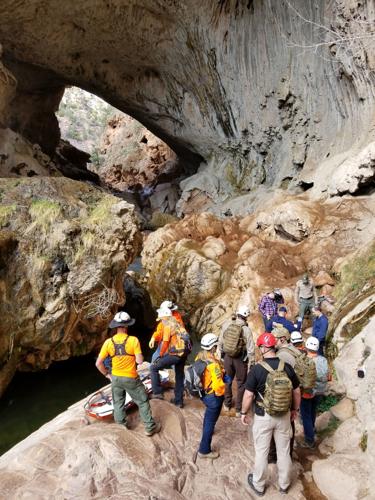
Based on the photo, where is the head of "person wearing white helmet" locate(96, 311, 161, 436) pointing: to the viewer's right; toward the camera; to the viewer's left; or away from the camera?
away from the camera

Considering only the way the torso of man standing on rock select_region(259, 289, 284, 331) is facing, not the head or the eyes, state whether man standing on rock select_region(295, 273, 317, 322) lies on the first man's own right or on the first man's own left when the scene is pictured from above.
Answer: on the first man's own left

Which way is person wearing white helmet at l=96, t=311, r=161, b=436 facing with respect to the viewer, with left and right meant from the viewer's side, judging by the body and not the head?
facing away from the viewer

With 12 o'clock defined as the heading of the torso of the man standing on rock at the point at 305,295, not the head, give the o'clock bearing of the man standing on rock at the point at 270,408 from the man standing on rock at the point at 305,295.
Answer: the man standing on rock at the point at 270,408 is roughly at 12 o'clock from the man standing on rock at the point at 305,295.

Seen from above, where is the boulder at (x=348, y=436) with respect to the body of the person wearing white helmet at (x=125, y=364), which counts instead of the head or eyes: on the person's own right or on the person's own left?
on the person's own right

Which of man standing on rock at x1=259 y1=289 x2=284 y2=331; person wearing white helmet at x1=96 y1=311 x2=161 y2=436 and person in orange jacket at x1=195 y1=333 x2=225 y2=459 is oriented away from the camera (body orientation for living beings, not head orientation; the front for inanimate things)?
the person wearing white helmet
